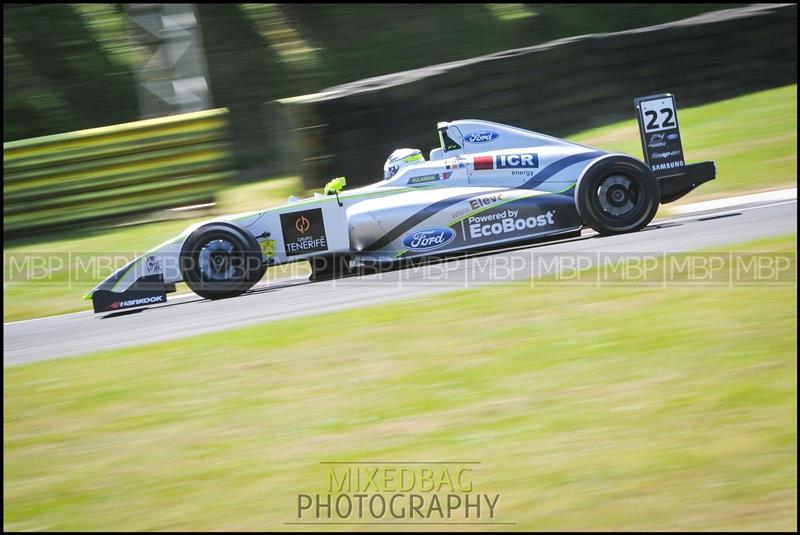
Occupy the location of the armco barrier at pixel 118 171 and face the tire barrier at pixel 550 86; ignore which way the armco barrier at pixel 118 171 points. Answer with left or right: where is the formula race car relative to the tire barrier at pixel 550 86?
right

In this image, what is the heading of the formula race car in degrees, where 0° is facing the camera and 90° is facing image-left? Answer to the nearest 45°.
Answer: approximately 90°

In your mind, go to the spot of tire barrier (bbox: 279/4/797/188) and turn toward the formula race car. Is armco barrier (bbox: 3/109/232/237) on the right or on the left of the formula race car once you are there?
right

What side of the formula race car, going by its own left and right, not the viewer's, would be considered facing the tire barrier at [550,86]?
right

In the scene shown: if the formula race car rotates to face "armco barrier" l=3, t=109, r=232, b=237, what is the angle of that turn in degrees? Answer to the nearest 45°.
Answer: approximately 45° to its right
